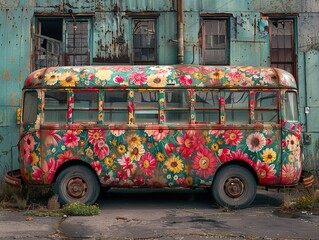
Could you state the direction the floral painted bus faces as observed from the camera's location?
facing to the left of the viewer
